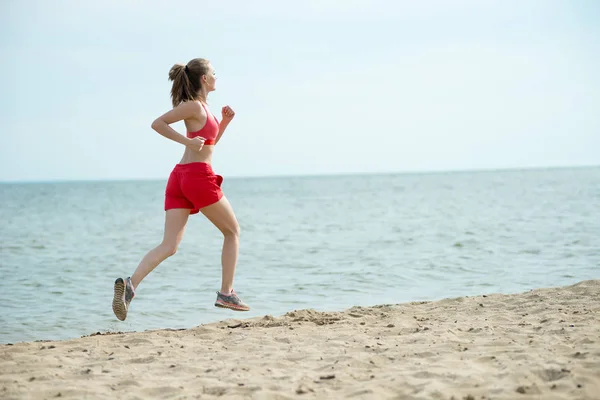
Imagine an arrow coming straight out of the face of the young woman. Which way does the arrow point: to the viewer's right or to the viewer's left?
to the viewer's right

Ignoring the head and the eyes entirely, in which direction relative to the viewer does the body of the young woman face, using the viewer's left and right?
facing to the right of the viewer
